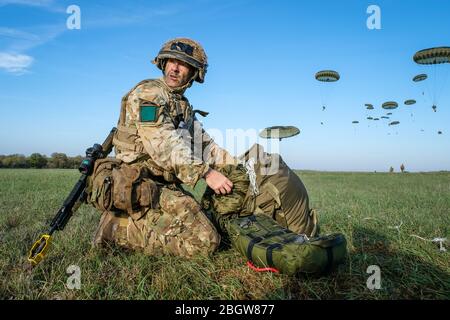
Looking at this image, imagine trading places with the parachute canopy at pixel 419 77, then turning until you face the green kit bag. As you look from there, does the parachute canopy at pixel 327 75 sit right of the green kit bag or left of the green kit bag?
right

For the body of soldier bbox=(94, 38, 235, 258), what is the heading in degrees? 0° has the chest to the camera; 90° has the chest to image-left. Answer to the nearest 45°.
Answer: approximately 270°

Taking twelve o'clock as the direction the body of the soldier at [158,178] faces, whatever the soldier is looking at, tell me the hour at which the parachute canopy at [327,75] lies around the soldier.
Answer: The parachute canopy is roughly at 10 o'clock from the soldier.

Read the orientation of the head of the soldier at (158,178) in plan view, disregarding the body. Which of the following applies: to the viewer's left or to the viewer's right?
to the viewer's left

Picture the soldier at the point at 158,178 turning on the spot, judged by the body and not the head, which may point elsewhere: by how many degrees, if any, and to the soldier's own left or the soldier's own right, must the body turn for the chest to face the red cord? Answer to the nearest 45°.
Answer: approximately 45° to the soldier's own right

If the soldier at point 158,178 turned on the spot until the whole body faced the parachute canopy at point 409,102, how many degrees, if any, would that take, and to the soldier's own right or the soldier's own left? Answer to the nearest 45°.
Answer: approximately 45° to the soldier's own left

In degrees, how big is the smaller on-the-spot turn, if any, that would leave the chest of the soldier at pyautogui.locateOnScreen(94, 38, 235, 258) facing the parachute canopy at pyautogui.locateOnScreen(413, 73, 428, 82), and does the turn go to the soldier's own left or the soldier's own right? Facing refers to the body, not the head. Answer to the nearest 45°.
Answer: approximately 45° to the soldier's own left
